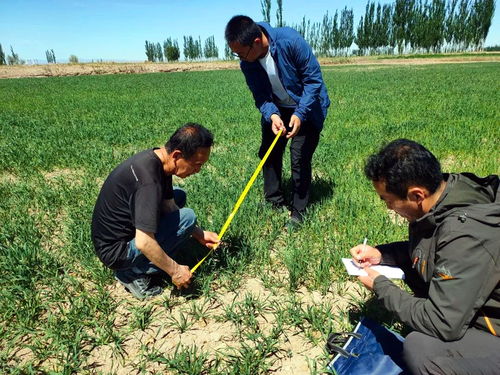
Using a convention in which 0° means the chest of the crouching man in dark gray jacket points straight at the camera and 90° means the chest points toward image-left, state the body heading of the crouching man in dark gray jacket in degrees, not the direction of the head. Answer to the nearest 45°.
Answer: approximately 90°

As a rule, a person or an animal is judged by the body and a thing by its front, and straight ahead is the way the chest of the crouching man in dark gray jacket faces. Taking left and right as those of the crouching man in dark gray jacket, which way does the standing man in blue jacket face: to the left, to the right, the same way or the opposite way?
to the left

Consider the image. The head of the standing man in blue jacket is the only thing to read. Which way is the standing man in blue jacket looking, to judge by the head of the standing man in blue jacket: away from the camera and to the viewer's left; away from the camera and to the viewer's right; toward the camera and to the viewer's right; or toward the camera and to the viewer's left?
toward the camera and to the viewer's left

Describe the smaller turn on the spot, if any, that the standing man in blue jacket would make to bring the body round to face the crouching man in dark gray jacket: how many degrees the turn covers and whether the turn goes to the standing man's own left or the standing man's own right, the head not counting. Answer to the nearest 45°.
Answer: approximately 45° to the standing man's own left

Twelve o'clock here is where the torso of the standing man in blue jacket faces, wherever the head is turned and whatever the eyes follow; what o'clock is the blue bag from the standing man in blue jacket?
The blue bag is roughly at 10 o'clock from the standing man in blue jacket.

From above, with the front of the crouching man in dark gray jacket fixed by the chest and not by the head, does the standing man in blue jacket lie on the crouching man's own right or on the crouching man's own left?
on the crouching man's own right

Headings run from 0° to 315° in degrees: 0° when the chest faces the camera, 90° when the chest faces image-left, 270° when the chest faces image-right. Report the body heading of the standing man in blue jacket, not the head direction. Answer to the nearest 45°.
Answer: approximately 45°
